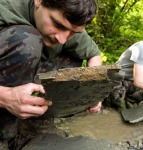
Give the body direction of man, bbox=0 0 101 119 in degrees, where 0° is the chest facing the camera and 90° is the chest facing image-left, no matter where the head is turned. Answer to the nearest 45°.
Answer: approximately 315°

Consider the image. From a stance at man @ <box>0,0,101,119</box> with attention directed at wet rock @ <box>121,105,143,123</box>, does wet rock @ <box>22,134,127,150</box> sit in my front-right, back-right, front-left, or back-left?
front-right
